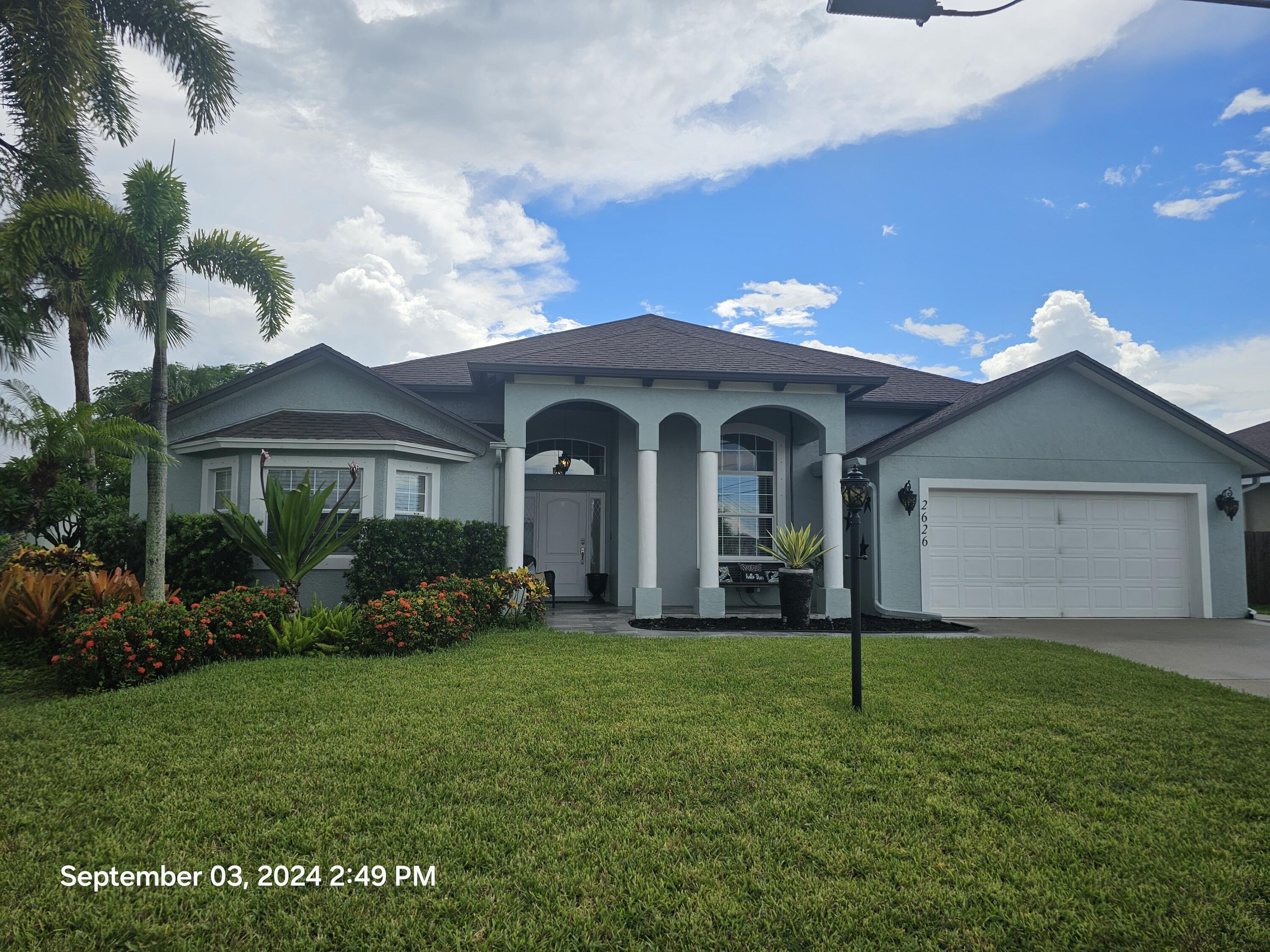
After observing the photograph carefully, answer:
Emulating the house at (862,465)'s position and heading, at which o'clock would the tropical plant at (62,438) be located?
The tropical plant is roughly at 2 o'clock from the house.

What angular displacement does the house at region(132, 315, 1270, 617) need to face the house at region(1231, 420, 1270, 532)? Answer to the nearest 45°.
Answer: approximately 135° to its left

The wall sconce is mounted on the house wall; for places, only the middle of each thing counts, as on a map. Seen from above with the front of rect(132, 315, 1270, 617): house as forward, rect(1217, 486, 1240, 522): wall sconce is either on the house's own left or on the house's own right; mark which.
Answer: on the house's own left

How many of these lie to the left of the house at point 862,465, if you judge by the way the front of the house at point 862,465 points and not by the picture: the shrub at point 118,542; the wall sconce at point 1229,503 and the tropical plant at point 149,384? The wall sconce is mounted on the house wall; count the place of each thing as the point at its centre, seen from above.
1

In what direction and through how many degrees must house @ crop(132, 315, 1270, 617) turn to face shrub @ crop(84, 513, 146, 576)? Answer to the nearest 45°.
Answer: approximately 90° to its right

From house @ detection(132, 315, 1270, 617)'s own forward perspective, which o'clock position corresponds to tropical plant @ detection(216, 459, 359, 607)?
The tropical plant is roughly at 2 o'clock from the house.

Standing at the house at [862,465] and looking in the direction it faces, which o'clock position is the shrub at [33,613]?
The shrub is roughly at 2 o'clock from the house.

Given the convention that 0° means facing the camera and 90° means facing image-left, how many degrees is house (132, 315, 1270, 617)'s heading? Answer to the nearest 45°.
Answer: approximately 0°

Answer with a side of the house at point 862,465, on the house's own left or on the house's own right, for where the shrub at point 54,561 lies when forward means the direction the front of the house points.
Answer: on the house's own right

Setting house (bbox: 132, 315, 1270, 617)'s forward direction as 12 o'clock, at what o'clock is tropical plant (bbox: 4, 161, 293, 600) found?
The tropical plant is roughly at 2 o'clock from the house.
